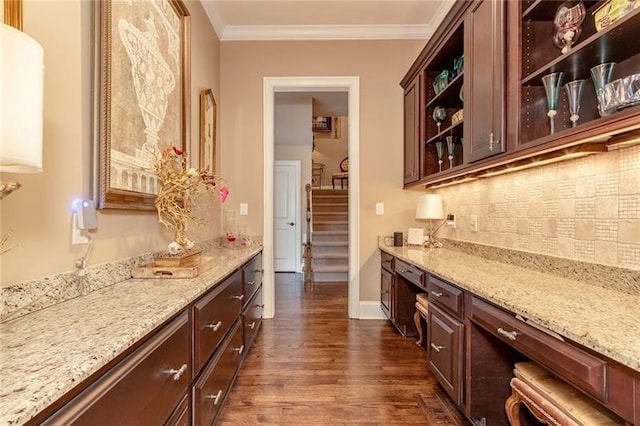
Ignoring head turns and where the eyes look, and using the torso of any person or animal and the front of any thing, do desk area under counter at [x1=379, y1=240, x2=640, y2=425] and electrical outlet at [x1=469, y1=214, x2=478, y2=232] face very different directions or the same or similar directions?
same or similar directions

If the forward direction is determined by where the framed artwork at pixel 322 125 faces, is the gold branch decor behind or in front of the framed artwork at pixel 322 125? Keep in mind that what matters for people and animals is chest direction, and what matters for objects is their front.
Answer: in front

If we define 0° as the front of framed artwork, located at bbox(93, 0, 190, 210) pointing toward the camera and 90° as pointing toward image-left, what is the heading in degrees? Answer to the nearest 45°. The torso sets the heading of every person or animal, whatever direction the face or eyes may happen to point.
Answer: approximately 315°

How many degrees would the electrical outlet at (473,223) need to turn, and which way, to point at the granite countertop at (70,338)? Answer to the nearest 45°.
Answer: approximately 45° to its left

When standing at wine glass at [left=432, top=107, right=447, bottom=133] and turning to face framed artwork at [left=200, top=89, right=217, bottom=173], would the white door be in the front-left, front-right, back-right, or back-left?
front-right

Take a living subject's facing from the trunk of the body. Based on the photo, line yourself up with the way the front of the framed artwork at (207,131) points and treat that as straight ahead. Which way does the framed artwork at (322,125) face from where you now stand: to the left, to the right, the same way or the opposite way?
to the right

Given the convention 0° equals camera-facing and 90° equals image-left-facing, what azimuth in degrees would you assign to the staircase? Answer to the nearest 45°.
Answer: approximately 0°

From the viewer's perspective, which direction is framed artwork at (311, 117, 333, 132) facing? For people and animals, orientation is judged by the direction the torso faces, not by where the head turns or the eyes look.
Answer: toward the camera

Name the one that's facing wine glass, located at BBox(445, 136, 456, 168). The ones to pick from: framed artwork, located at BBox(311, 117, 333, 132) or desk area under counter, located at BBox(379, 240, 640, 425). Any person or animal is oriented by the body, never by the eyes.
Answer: the framed artwork

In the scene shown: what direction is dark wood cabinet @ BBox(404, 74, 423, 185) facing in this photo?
to the viewer's left

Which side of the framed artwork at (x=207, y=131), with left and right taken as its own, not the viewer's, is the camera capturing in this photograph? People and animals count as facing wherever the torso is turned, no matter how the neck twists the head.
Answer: right

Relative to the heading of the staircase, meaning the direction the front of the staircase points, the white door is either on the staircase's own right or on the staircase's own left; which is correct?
on the staircase's own right

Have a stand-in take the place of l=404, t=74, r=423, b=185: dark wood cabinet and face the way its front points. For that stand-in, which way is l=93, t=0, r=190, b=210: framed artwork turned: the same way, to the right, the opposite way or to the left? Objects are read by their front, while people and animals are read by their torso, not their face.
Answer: the opposite way

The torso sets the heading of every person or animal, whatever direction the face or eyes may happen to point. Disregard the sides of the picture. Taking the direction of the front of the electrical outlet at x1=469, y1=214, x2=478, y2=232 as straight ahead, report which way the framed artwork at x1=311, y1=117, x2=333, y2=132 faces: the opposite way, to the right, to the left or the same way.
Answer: to the left

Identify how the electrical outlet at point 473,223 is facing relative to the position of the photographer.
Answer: facing the viewer and to the left of the viewer
